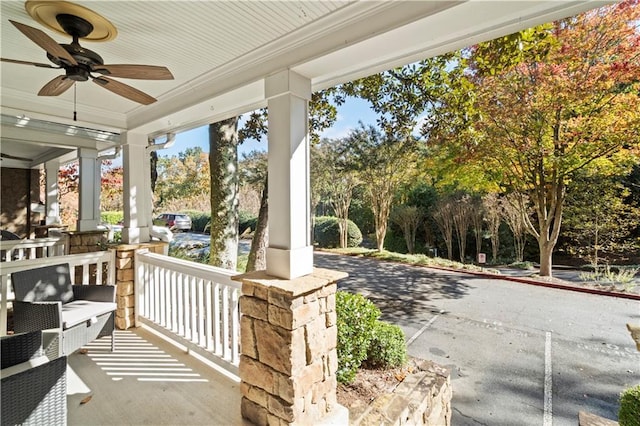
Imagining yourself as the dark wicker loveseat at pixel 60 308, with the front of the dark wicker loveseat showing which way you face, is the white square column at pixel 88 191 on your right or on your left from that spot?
on your left

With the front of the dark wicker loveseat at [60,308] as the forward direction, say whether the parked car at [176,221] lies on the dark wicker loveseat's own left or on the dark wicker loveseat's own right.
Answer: on the dark wicker loveseat's own left

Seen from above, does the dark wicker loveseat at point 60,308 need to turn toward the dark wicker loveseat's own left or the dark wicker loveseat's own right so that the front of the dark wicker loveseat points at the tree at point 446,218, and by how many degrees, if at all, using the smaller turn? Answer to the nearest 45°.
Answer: approximately 45° to the dark wicker loveseat's own left

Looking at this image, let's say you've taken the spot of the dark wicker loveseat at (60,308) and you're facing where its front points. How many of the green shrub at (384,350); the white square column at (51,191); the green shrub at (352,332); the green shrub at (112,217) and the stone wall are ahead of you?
3

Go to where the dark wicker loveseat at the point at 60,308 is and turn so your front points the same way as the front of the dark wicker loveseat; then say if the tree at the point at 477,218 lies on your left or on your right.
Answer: on your left

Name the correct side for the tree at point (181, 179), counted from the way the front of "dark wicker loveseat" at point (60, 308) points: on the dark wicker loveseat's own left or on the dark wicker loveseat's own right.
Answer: on the dark wicker loveseat's own left

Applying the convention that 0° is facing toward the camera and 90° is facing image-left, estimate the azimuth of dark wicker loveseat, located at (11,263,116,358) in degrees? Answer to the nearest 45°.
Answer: approximately 315°

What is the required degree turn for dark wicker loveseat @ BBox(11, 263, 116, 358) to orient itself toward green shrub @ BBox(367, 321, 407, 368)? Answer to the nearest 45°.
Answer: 0° — it already faces it

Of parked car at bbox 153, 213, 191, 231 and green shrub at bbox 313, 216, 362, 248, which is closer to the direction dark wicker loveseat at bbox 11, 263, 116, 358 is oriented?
the green shrub

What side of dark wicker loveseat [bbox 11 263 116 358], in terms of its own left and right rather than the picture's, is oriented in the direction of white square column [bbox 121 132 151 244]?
left

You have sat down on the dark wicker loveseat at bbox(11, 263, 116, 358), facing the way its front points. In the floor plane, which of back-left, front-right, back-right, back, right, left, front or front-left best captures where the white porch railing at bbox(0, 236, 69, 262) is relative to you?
back-left

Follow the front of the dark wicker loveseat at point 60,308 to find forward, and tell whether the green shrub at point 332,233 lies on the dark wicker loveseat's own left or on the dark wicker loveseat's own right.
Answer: on the dark wicker loveseat's own left

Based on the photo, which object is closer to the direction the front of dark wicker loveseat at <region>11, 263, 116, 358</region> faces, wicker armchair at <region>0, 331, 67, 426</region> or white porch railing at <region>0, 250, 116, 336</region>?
the wicker armchair

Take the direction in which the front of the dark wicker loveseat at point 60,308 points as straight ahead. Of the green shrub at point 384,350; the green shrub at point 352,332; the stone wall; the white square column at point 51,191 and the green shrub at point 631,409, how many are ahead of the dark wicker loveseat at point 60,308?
4
